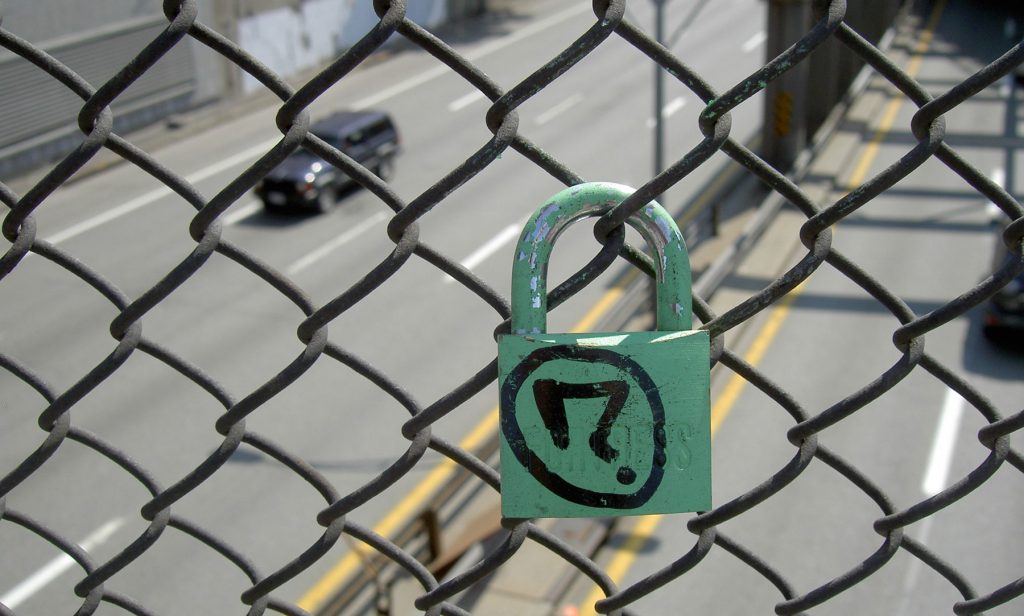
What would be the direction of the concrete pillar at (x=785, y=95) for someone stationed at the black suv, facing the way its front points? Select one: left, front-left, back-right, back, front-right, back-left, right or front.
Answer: back-left

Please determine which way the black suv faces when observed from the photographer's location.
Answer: facing the viewer and to the left of the viewer
